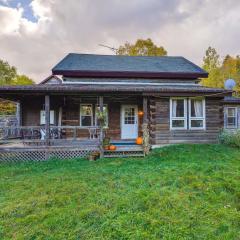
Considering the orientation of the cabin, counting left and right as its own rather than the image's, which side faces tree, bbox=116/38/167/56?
back

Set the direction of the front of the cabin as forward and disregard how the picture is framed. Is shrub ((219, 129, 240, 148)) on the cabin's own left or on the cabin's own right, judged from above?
on the cabin's own left

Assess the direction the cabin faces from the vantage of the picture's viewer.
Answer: facing the viewer

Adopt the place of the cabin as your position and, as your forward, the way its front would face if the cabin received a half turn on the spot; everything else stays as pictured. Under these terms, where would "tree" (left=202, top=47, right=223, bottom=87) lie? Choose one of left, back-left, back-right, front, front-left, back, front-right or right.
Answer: front-right

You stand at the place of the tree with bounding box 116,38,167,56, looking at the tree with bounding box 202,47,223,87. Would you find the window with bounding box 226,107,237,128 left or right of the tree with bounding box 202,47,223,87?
right

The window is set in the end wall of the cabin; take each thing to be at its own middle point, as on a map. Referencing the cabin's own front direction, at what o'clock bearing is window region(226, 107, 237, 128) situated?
The window is roughly at 8 o'clock from the cabin.

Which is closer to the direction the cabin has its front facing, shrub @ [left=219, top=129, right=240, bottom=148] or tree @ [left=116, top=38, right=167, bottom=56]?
the shrub
